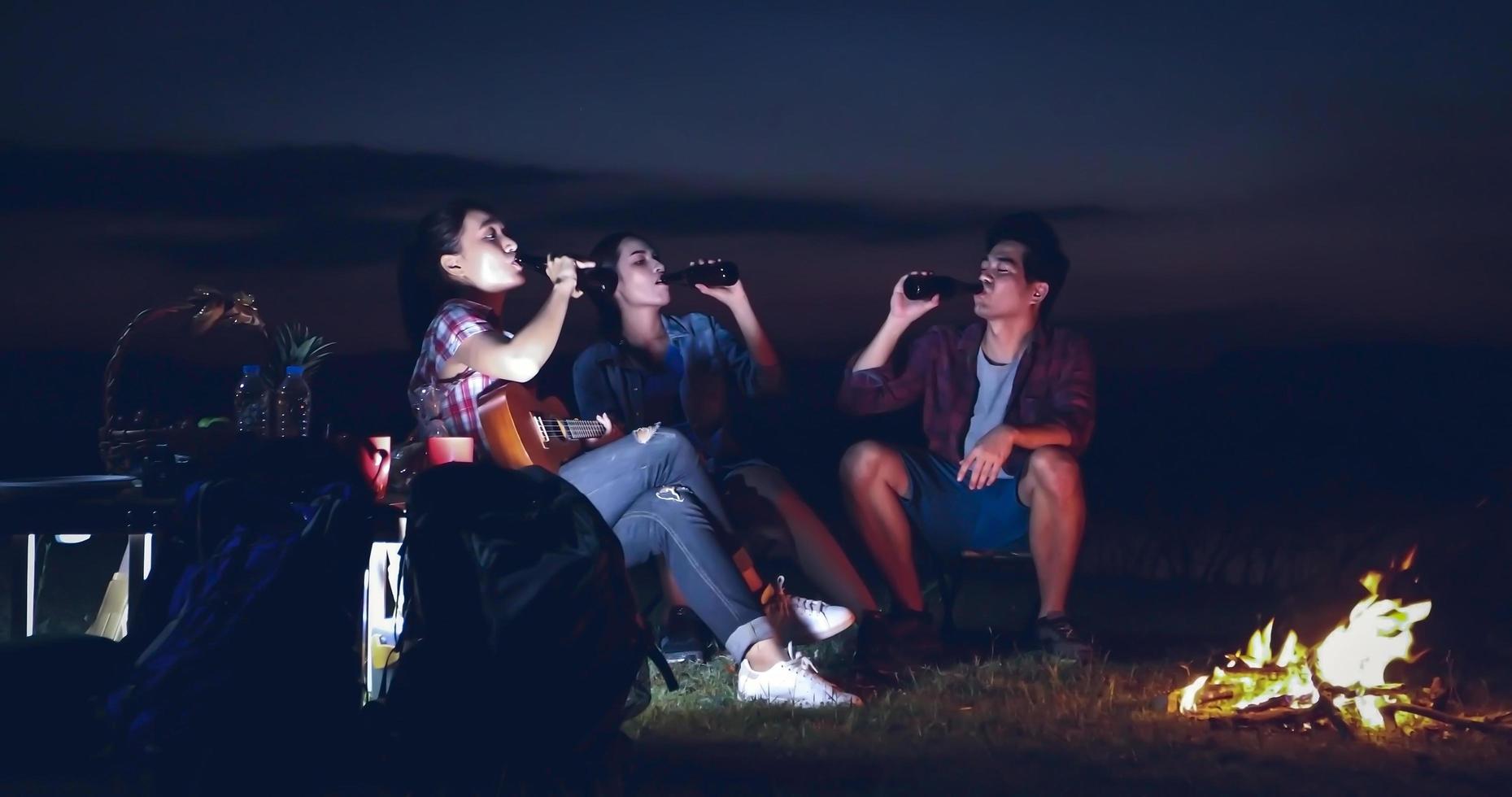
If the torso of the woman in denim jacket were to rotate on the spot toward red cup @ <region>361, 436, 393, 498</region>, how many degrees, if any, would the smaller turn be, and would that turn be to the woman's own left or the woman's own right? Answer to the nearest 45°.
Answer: approximately 90° to the woman's own right

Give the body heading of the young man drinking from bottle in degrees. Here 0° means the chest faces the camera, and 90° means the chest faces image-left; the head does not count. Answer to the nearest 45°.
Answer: approximately 0°

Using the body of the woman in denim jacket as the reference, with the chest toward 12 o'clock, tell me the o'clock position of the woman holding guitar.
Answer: The woman holding guitar is roughly at 2 o'clock from the woman in denim jacket.

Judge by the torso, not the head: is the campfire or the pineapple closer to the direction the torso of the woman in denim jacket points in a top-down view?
the campfire

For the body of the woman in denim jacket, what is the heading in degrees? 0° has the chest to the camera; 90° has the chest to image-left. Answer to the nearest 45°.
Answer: approximately 315°

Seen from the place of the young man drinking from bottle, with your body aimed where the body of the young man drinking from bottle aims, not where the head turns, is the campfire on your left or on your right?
on your left

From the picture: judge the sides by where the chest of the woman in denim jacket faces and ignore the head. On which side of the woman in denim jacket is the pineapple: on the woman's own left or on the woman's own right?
on the woman's own right

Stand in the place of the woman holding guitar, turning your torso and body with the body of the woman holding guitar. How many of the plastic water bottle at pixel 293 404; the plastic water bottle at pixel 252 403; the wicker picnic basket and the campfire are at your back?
3

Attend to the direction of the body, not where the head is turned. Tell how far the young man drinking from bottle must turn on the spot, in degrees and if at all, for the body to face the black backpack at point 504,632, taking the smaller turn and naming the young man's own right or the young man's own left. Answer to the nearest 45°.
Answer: approximately 45° to the young man's own right

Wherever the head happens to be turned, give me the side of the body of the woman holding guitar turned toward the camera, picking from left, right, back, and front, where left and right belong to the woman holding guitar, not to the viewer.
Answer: right

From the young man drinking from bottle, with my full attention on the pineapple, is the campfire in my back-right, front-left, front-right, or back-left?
back-left

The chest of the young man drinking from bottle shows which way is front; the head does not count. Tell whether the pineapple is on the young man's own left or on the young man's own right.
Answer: on the young man's own right

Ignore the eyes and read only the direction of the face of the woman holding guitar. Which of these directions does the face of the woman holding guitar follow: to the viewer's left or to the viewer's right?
to the viewer's right

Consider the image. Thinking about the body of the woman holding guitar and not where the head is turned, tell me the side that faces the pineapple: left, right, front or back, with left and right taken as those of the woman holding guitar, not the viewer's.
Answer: back

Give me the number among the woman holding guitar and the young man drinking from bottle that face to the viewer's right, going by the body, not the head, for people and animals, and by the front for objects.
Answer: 1
